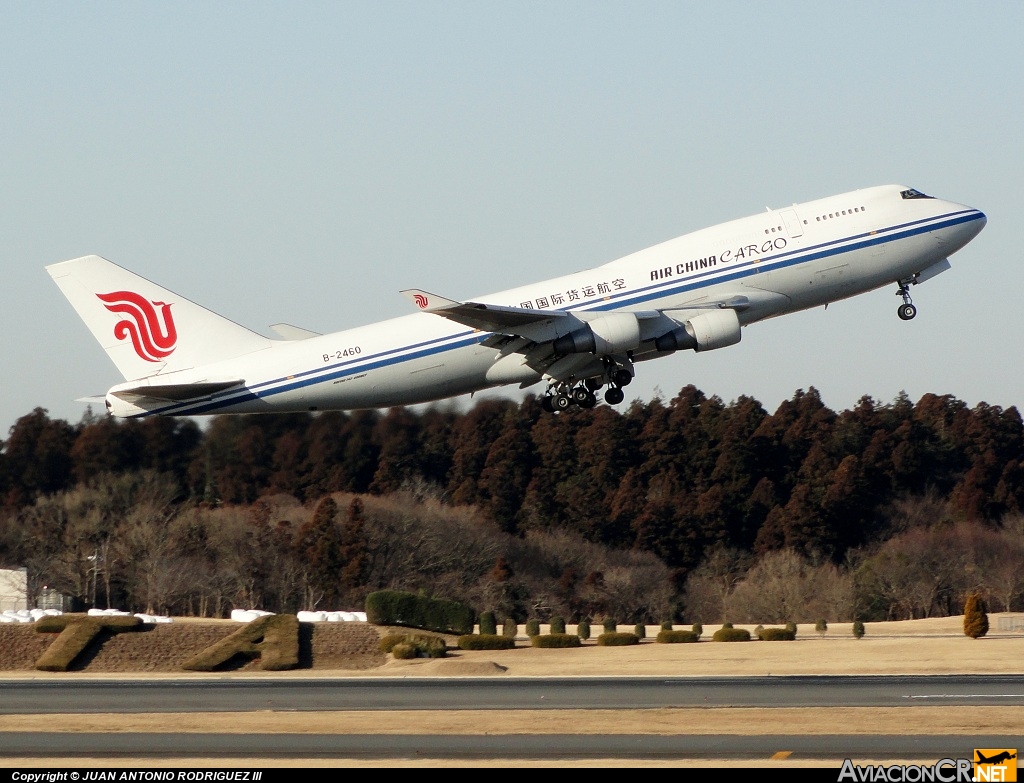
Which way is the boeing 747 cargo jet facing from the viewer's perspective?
to the viewer's right
